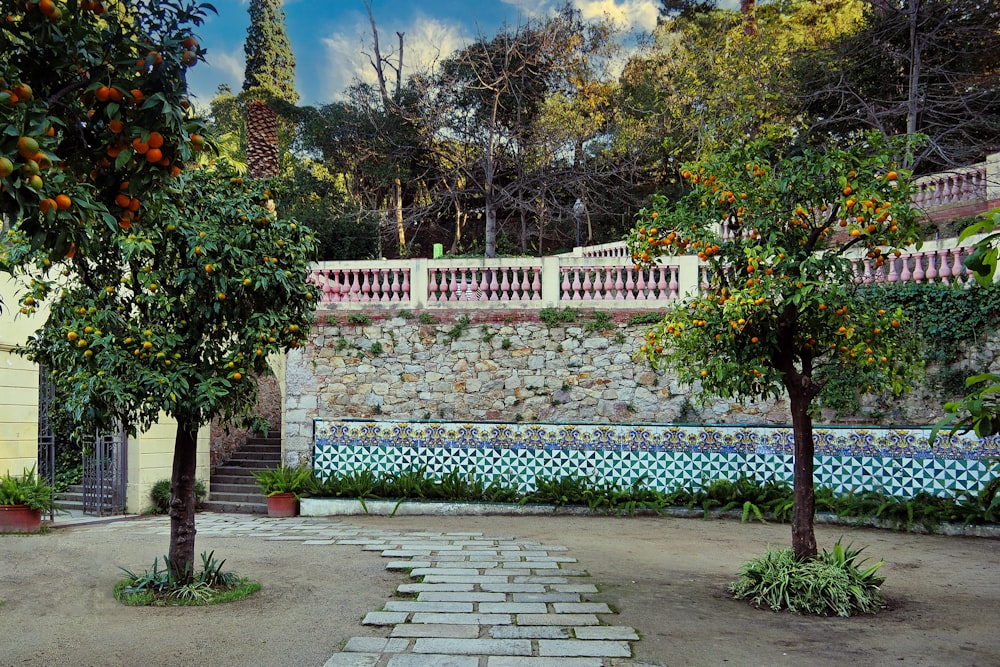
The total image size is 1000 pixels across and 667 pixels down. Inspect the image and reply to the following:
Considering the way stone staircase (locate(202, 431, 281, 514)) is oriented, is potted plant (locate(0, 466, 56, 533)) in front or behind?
in front

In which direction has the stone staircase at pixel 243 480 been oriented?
toward the camera

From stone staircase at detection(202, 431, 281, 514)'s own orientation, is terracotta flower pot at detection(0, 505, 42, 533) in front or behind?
in front

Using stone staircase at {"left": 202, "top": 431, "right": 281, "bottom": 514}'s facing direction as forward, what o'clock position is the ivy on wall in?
The ivy on wall is roughly at 10 o'clock from the stone staircase.

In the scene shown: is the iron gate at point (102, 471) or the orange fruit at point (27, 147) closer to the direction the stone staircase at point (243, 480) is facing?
the orange fruit

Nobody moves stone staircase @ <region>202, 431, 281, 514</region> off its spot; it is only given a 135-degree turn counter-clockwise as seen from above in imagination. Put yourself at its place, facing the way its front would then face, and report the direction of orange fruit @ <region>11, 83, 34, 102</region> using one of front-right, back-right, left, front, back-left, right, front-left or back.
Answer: back-right

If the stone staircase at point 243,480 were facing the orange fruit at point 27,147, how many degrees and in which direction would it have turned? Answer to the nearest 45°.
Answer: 0° — it already faces it

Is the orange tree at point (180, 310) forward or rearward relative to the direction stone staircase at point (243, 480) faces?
forward
